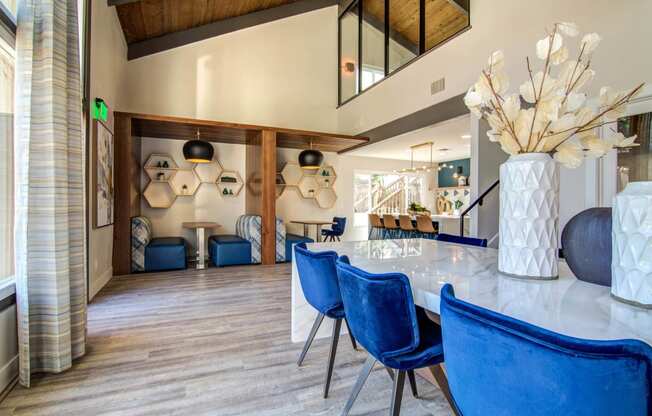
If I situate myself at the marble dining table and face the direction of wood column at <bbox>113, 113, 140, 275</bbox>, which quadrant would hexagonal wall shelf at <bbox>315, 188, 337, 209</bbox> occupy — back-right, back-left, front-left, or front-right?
front-right

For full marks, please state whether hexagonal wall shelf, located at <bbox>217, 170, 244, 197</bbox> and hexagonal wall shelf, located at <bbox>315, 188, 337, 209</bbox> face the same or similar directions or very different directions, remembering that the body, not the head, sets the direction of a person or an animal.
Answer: same or similar directions

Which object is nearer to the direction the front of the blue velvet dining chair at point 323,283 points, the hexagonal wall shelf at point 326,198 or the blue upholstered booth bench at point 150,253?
the hexagonal wall shelf

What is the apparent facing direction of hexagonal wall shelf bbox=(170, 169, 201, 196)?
toward the camera

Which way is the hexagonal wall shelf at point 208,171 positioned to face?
toward the camera

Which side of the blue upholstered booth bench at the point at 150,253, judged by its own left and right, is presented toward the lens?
right

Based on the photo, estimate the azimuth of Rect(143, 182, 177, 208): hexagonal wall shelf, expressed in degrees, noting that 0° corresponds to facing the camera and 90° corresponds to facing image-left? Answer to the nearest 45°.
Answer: approximately 0°

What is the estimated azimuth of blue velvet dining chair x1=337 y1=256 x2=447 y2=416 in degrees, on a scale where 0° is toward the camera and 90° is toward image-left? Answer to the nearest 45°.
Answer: approximately 225°

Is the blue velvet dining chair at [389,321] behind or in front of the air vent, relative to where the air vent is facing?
in front

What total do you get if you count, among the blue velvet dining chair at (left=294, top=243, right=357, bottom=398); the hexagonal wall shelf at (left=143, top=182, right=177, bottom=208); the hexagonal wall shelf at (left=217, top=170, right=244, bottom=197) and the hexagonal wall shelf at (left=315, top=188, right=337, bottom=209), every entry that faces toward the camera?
3

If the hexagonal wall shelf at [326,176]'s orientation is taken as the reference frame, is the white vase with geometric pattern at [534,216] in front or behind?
in front

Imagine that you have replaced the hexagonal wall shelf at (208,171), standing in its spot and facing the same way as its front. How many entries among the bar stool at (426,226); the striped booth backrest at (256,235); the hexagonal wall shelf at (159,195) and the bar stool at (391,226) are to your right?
1

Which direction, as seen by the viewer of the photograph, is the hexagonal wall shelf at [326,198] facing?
facing the viewer

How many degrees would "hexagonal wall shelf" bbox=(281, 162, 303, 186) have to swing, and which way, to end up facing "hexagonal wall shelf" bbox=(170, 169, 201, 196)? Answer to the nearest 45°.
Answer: approximately 90° to its right

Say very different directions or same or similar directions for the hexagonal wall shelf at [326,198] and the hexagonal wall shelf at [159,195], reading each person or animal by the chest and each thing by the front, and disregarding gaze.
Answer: same or similar directions

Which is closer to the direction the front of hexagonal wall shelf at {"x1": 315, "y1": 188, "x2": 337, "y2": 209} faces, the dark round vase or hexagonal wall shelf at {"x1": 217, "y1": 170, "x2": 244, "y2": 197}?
the dark round vase

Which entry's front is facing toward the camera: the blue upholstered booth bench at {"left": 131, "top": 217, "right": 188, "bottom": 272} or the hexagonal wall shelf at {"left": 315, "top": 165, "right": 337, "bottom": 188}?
the hexagonal wall shelf

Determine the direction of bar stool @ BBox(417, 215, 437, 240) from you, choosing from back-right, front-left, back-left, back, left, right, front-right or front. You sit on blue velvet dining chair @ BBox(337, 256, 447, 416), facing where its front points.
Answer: front-left
